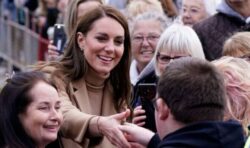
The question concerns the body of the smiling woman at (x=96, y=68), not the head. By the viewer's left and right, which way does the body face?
facing the viewer and to the right of the viewer

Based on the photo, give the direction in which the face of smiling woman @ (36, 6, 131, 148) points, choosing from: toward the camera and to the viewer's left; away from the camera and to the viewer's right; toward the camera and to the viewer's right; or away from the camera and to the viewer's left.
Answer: toward the camera and to the viewer's right

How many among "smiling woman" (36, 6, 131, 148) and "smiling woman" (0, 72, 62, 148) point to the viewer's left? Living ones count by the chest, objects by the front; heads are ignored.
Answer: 0

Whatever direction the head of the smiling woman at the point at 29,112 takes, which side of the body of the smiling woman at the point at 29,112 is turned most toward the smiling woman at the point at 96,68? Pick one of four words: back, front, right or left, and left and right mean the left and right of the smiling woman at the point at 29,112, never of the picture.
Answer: left

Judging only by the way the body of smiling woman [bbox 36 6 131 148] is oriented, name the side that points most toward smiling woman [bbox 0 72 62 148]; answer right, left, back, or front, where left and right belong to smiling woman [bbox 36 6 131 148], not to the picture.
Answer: right

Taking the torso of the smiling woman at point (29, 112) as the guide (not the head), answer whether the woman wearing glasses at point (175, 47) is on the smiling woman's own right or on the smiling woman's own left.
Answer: on the smiling woman's own left

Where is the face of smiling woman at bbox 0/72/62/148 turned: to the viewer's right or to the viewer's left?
to the viewer's right

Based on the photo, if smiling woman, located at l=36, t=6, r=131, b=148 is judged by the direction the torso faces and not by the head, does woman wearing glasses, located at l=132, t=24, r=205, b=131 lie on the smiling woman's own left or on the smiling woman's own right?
on the smiling woman's own left
